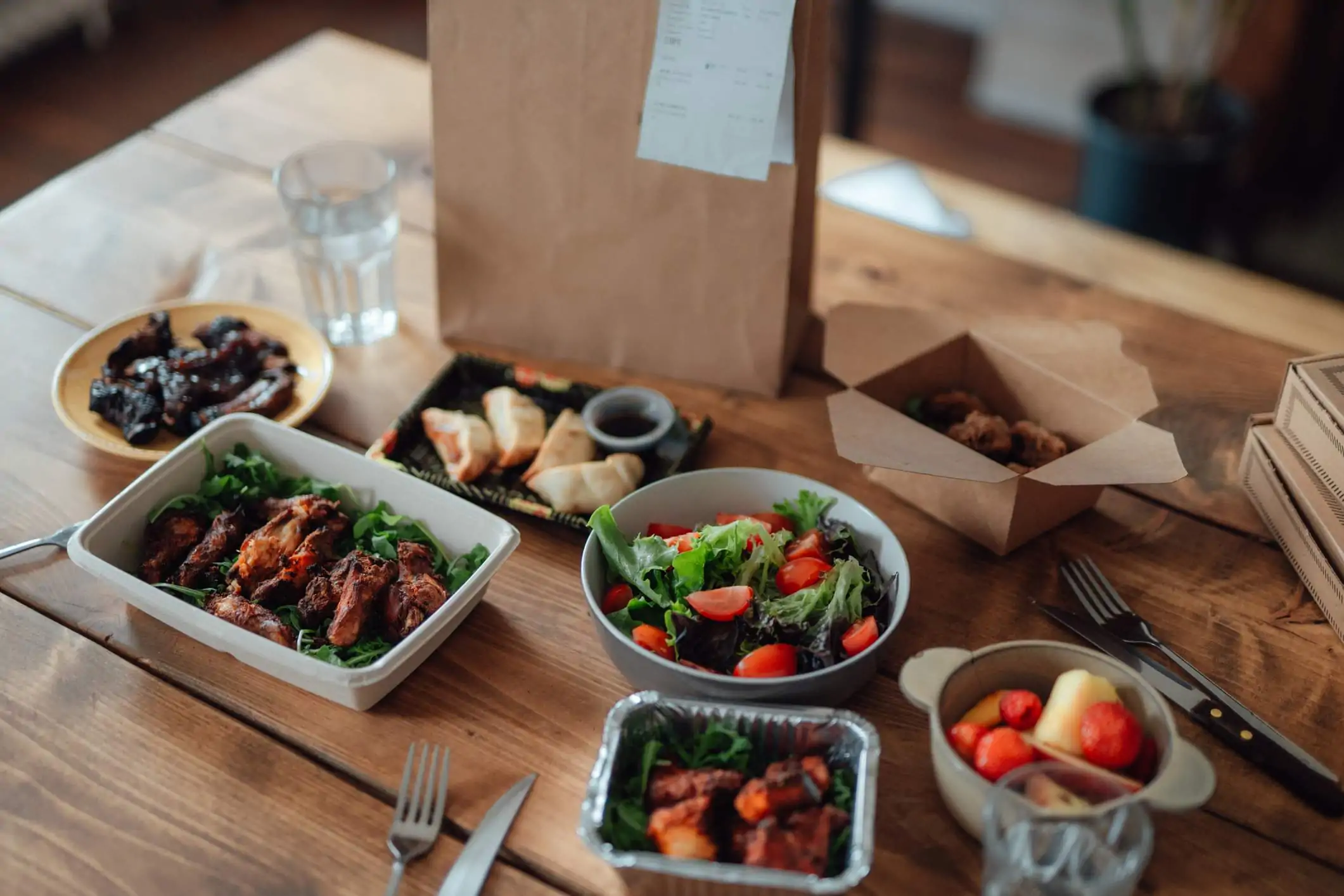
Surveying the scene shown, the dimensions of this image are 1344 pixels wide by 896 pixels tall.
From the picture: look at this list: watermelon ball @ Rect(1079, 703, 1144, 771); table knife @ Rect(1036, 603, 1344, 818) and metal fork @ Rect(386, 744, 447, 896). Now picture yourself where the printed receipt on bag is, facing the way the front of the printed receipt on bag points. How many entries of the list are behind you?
0

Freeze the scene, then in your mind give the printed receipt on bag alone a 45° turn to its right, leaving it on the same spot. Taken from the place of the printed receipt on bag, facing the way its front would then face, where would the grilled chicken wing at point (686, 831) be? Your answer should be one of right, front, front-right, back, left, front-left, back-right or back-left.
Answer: front-left

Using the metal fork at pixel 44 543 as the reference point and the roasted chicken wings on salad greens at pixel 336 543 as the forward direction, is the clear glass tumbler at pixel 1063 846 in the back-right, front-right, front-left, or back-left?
front-right

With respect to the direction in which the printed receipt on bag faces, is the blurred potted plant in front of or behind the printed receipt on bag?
behind

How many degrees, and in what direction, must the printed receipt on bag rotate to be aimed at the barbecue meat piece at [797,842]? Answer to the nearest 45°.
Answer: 0° — it already faces it

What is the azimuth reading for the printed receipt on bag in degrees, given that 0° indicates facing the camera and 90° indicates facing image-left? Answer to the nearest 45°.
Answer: approximately 0°

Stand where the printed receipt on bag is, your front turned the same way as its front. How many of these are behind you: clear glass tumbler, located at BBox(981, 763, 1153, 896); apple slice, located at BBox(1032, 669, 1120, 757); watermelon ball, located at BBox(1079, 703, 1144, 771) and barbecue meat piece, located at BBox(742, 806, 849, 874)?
0

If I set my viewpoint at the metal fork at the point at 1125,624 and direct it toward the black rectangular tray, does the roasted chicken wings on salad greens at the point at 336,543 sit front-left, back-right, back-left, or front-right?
front-left
